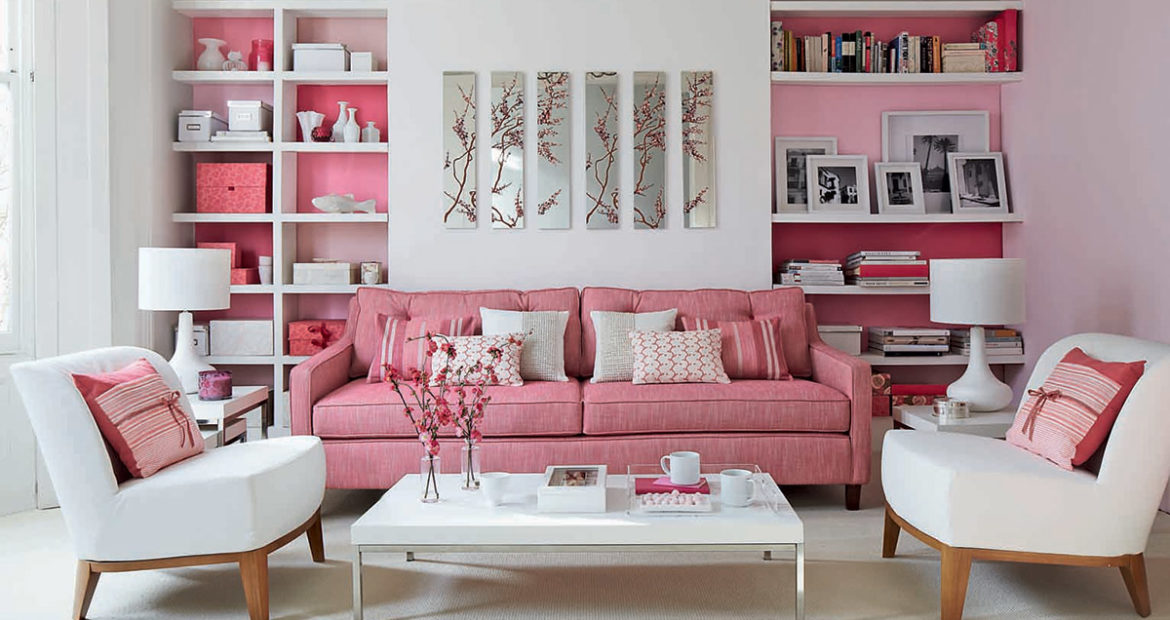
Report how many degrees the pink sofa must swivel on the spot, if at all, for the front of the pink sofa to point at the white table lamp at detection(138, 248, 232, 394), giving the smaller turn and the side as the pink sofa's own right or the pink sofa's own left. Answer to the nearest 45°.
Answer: approximately 90° to the pink sofa's own right

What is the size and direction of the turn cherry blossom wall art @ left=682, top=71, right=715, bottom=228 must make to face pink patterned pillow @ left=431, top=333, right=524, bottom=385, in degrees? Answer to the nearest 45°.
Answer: approximately 45° to its right

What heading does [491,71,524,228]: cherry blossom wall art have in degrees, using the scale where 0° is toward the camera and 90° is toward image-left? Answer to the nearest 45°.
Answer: approximately 0°

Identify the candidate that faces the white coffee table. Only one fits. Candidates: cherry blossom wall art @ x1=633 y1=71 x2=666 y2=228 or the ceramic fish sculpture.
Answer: the cherry blossom wall art

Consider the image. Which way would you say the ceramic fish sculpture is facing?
to the viewer's left

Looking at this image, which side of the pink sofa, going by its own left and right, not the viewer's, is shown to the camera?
front

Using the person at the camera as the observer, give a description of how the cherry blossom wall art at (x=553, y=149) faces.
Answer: facing the viewer

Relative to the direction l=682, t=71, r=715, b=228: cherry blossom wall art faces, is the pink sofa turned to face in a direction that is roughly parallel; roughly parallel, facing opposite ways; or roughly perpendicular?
roughly parallel

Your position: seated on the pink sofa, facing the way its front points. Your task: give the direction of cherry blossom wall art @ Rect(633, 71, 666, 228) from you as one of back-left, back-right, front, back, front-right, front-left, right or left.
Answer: back

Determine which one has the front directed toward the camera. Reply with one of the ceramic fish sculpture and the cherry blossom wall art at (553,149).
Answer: the cherry blossom wall art

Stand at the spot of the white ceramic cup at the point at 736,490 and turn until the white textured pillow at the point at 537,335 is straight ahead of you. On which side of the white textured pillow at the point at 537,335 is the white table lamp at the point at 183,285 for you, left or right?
left

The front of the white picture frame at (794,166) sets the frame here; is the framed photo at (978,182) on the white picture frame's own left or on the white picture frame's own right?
on the white picture frame's own left

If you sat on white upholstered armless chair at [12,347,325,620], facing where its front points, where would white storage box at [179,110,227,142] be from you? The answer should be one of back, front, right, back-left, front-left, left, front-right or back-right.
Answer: back-left

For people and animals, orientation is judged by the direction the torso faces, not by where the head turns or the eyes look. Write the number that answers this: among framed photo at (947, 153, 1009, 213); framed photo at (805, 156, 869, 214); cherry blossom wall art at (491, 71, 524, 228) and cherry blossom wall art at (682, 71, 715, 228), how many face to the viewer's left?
0

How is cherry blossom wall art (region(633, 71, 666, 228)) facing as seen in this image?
toward the camera

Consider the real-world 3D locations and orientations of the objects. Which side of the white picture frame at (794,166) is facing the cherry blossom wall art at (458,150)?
right
